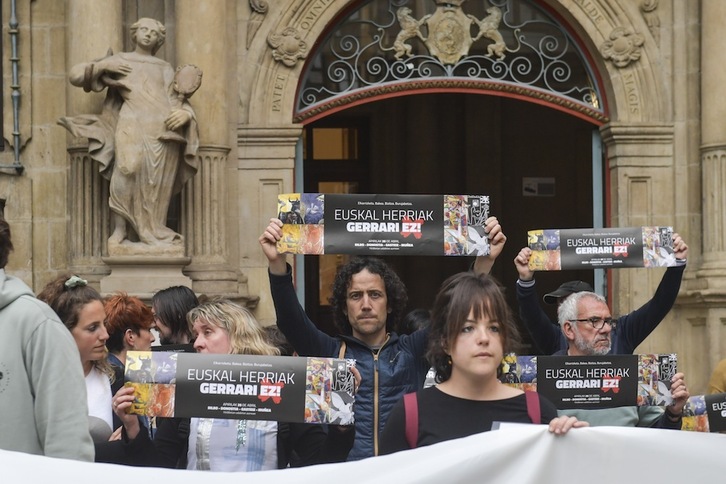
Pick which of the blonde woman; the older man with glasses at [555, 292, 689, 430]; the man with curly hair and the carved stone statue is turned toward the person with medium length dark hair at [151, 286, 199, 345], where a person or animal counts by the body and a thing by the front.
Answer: the carved stone statue

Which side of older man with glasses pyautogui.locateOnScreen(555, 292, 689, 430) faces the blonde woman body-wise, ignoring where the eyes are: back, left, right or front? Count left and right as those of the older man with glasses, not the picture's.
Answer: right

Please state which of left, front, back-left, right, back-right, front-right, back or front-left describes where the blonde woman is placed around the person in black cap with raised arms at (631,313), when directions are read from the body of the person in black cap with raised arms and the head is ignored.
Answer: front-right

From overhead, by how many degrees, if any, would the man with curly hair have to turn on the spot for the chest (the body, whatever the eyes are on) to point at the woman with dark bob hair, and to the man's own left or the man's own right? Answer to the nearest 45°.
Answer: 0° — they already face them

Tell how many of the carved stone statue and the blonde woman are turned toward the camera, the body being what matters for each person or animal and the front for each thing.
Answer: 2

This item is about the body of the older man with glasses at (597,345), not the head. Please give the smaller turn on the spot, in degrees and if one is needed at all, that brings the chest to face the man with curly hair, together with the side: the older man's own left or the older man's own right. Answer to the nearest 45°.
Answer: approximately 90° to the older man's own right

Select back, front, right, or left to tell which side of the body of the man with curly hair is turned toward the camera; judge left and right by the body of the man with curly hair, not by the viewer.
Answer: front

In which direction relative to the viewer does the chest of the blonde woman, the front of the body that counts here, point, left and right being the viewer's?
facing the viewer

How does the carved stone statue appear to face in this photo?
toward the camera

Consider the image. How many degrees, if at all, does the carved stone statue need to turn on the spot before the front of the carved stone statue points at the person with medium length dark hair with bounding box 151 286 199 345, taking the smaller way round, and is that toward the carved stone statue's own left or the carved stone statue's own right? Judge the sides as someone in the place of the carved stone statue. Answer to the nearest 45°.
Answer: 0° — it already faces them

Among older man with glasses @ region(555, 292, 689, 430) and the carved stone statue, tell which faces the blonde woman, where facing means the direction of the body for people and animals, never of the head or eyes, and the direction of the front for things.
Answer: the carved stone statue

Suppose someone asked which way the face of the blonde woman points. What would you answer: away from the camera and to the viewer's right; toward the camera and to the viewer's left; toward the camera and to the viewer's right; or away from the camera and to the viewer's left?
toward the camera and to the viewer's left
